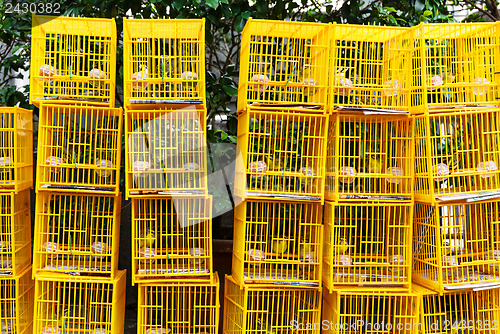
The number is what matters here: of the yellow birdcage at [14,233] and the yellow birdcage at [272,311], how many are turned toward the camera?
2

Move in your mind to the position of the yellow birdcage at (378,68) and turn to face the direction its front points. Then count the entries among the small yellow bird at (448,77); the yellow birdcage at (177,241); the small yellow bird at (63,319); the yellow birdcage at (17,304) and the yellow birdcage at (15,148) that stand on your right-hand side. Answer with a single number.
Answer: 4

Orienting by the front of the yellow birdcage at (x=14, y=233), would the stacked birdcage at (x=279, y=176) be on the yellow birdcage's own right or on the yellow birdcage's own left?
on the yellow birdcage's own left

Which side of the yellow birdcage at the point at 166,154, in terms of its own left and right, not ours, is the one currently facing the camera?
front

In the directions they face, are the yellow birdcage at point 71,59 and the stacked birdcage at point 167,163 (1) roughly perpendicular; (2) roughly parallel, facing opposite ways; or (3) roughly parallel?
roughly parallel

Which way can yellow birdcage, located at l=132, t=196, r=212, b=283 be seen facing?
toward the camera

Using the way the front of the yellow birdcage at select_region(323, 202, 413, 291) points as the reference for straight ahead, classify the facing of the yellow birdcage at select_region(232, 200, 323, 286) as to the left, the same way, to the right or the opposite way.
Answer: the same way

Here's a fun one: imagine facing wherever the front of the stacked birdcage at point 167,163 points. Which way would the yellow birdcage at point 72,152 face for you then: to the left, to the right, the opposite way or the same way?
the same way

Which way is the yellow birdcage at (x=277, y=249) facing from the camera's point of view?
toward the camera

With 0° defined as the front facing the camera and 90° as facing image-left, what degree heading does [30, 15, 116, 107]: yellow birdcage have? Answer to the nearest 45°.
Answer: approximately 0°

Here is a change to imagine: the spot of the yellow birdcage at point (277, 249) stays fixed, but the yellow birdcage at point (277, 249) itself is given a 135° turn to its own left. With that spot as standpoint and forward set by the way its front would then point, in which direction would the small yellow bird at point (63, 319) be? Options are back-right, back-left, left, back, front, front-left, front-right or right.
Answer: back-left

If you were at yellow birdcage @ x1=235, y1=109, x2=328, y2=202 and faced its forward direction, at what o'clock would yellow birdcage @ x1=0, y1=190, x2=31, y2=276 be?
yellow birdcage @ x1=0, y1=190, x2=31, y2=276 is roughly at 3 o'clock from yellow birdcage @ x1=235, y1=109, x2=328, y2=202.

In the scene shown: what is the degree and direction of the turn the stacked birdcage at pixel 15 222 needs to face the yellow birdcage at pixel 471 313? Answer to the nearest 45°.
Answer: approximately 45° to its left

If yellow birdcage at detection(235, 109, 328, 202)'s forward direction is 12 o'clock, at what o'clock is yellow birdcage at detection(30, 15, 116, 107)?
yellow birdcage at detection(30, 15, 116, 107) is roughly at 3 o'clock from yellow birdcage at detection(235, 109, 328, 202).

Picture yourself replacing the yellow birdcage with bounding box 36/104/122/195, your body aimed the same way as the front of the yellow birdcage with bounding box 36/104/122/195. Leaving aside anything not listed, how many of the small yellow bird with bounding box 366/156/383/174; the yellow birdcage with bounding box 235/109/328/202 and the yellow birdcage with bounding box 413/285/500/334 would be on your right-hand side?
0

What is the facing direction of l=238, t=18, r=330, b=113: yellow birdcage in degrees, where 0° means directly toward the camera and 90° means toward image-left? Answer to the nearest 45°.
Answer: approximately 0°
